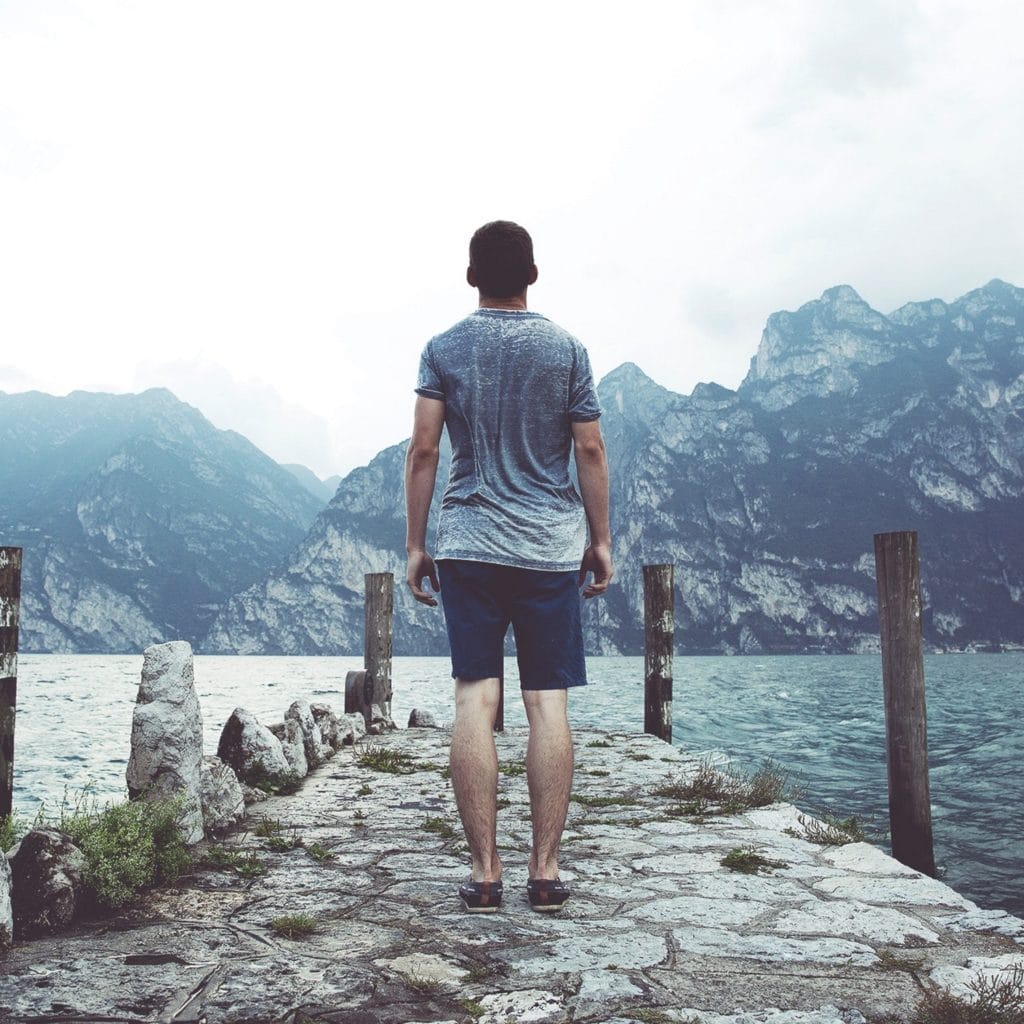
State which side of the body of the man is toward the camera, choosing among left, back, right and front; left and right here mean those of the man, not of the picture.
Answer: back

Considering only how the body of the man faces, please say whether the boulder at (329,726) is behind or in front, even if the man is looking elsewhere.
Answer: in front

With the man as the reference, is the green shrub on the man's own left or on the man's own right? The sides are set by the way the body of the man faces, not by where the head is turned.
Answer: on the man's own left

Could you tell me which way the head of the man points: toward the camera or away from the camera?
away from the camera

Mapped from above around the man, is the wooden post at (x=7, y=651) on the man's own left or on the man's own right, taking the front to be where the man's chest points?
on the man's own left

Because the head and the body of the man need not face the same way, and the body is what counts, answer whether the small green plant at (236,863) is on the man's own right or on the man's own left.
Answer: on the man's own left

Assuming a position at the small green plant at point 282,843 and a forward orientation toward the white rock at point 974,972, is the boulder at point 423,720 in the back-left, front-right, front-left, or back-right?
back-left

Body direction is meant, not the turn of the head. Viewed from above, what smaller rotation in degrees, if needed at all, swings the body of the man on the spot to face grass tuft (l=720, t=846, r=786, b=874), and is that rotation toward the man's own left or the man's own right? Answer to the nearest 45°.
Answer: approximately 45° to the man's own right
